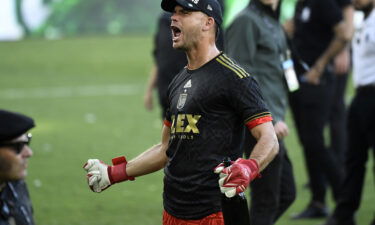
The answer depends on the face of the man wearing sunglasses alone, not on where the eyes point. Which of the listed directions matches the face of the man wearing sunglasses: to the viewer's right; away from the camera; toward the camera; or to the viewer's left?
to the viewer's right

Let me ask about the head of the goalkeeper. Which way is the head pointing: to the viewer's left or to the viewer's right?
to the viewer's left

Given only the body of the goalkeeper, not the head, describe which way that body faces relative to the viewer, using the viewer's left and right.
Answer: facing the viewer and to the left of the viewer
